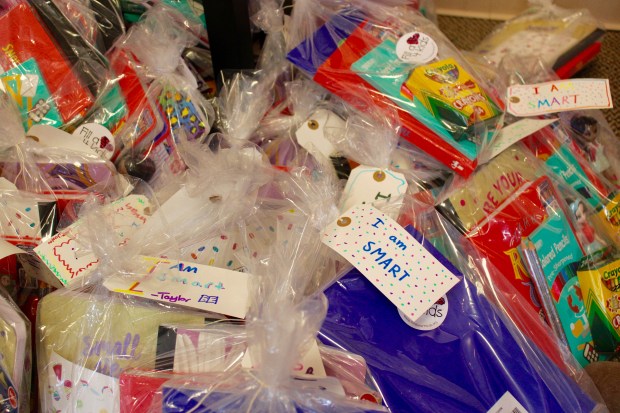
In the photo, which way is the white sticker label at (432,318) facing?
toward the camera

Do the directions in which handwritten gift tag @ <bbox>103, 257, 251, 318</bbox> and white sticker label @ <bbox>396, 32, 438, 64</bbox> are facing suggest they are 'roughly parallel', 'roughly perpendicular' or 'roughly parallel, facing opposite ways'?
roughly parallel

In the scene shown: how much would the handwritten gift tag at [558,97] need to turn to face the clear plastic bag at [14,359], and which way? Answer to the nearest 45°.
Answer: approximately 45° to its right

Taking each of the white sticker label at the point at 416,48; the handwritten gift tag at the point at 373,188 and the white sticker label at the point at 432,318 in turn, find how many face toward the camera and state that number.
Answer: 3

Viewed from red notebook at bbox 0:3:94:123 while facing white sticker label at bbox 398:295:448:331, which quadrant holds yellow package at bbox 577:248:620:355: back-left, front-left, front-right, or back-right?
front-left

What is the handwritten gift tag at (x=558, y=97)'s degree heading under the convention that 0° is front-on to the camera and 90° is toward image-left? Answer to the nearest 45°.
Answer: approximately 0°

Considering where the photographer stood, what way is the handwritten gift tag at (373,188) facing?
facing the viewer

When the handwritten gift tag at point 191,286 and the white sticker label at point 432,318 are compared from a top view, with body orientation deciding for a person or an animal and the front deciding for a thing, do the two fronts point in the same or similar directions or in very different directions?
same or similar directions

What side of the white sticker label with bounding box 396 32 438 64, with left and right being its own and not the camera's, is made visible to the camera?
front
